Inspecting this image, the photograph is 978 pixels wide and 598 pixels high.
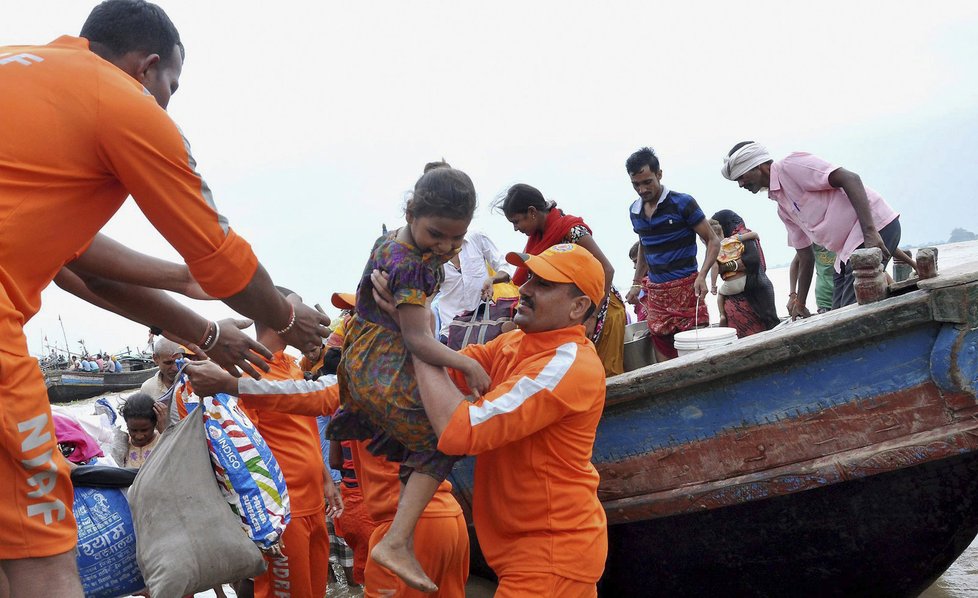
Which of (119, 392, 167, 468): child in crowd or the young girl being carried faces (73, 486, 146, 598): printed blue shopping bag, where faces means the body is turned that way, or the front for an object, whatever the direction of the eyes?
the child in crowd

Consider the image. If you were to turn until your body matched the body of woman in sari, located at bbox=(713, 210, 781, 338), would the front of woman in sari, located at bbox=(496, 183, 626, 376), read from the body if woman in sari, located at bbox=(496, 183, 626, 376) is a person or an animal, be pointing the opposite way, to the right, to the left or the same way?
the same way

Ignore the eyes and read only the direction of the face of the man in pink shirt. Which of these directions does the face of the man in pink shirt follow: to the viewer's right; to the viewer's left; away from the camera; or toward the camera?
to the viewer's left

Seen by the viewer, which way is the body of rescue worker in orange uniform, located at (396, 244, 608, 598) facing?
to the viewer's left

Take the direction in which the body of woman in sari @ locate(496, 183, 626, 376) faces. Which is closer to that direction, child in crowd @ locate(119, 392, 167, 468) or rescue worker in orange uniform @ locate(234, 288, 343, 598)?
the child in crowd

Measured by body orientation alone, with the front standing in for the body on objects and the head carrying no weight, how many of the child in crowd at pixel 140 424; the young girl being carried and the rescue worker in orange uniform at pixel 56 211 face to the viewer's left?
0

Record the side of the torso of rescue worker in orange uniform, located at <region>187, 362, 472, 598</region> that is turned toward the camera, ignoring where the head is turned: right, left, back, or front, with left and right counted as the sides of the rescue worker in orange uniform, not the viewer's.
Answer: left

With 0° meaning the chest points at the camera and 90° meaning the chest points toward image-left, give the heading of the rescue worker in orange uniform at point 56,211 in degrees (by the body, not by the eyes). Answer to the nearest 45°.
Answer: approximately 225°

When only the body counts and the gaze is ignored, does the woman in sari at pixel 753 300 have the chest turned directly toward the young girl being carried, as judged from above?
no

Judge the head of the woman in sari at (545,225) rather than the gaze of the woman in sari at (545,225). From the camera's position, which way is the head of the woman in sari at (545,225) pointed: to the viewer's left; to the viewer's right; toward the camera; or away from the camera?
to the viewer's left

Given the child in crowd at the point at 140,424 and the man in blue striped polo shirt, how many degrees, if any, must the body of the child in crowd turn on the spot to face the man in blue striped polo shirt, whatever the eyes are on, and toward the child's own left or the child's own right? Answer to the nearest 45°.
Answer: approximately 90° to the child's own left

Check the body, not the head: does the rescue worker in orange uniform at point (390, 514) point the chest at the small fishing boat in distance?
no

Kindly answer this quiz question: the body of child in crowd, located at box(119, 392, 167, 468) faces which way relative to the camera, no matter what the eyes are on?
toward the camera

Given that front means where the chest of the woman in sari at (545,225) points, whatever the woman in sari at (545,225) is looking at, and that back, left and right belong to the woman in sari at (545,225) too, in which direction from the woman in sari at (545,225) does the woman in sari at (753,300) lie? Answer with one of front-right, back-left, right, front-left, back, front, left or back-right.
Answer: back-right

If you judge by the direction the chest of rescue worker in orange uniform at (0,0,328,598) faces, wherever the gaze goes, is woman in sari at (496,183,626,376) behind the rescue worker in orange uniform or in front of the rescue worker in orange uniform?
in front

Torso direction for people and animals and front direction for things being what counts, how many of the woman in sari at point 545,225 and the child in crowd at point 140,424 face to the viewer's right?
0
